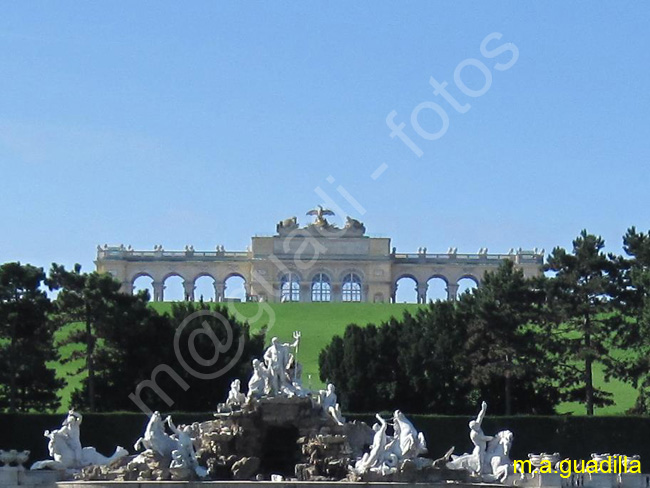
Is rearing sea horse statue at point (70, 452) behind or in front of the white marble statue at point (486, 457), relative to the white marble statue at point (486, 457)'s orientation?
behind

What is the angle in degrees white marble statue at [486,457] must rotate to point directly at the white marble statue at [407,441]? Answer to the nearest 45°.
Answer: approximately 135° to its right

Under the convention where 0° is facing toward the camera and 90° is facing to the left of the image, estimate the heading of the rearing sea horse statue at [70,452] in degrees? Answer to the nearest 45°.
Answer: approximately 90°

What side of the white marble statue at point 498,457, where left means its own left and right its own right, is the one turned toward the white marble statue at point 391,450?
right

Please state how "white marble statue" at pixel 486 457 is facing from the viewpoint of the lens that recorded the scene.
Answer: facing to the right of the viewer

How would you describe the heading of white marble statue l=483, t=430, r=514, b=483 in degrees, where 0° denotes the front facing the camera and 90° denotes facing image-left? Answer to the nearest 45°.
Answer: approximately 315°

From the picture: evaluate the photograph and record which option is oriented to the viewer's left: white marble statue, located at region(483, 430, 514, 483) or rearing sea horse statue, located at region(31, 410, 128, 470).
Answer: the rearing sea horse statue
